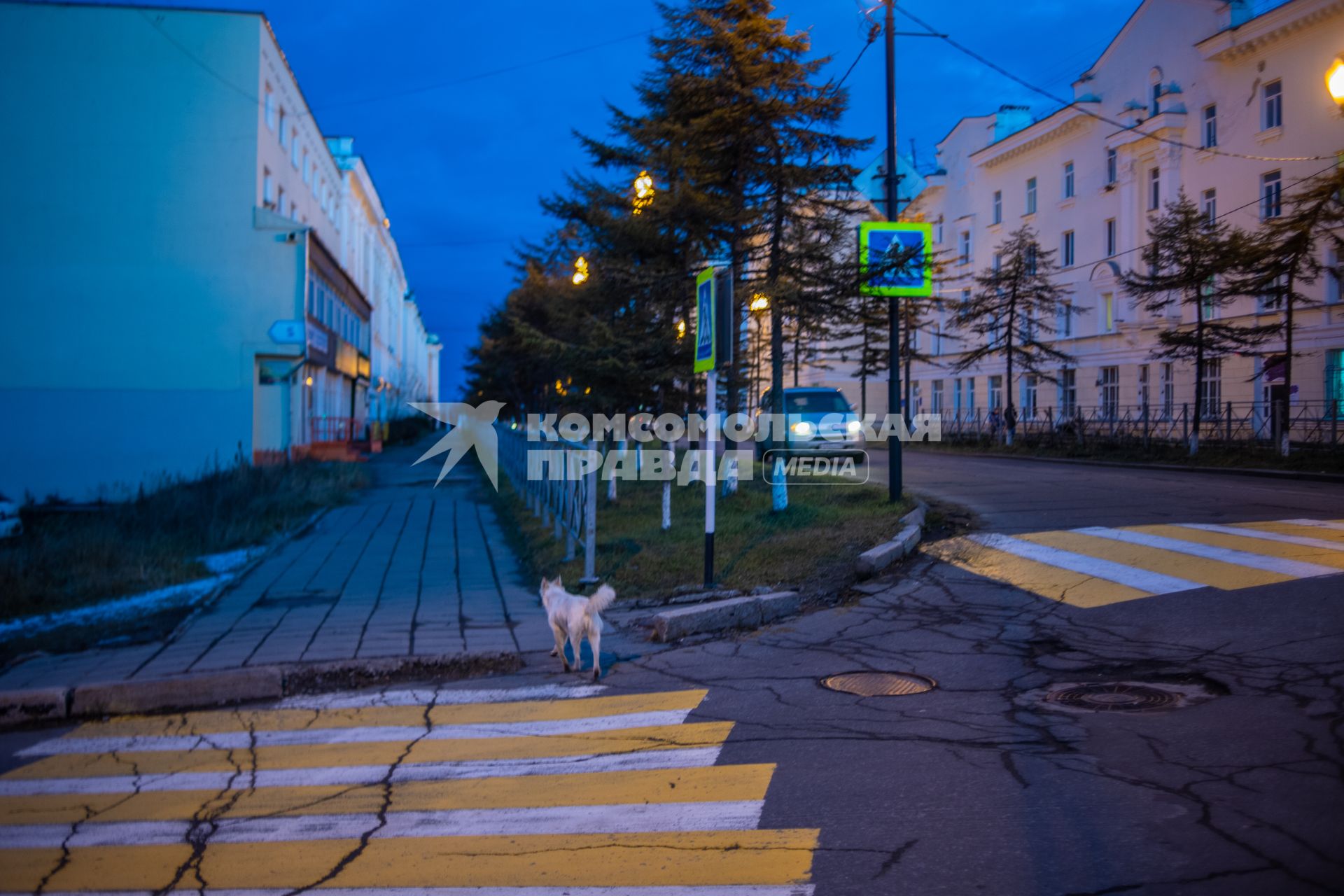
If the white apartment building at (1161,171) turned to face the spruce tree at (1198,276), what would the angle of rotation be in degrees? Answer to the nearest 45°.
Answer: approximately 45° to its left

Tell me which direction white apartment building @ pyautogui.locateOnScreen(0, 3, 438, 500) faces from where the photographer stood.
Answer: facing to the right of the viewer

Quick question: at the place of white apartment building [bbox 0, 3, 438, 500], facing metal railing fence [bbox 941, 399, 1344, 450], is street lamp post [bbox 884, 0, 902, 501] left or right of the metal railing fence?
right

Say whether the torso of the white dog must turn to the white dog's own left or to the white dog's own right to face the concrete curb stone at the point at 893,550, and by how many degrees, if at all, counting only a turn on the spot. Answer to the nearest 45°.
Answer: approximately 90° to the white dog's own right

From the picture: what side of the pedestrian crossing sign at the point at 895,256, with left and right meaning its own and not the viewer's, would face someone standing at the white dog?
front

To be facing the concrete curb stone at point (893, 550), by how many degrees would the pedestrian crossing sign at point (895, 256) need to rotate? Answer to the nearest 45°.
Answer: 0° — it already faces it

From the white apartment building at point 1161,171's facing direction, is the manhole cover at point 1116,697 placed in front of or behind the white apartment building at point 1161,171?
in front

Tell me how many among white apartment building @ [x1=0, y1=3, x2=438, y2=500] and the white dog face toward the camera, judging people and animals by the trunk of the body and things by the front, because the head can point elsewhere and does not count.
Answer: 0

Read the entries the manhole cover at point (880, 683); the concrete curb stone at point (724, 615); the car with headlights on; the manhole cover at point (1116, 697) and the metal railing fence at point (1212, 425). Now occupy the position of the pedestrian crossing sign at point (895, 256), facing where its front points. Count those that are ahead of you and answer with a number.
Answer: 3

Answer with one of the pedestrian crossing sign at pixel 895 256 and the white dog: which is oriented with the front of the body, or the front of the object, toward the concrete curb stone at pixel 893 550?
the pedestrian crossing sign

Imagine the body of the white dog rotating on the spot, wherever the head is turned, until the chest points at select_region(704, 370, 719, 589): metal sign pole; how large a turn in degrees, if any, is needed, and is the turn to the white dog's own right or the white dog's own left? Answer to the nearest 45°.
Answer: approximately 90° to the white dog's own right

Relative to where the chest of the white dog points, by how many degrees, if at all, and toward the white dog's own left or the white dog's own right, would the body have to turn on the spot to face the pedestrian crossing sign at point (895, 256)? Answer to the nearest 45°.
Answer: approximately 90° to the white dog's own right

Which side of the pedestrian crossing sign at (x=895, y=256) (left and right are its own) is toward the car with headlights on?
back
